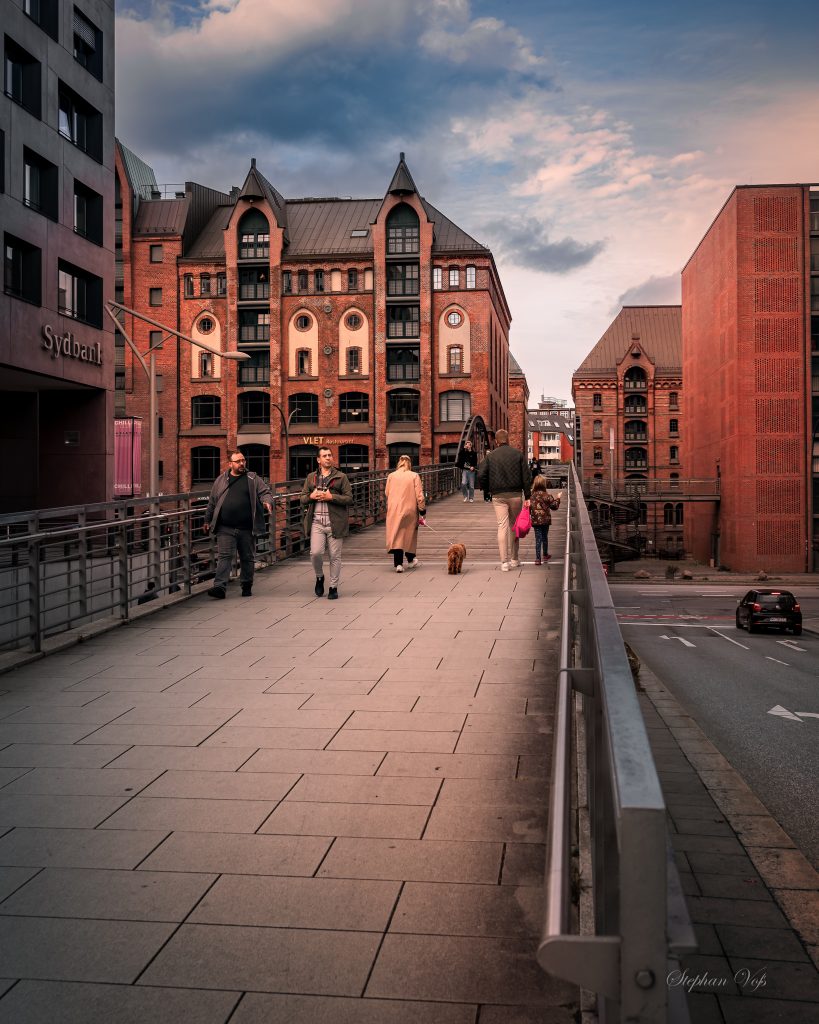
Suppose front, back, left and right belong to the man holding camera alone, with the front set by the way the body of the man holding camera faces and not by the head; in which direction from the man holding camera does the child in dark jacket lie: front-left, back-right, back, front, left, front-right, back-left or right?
back-left

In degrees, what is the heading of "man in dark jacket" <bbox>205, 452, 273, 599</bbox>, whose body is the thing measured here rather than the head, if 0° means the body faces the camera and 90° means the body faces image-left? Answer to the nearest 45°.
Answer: approximately 0°

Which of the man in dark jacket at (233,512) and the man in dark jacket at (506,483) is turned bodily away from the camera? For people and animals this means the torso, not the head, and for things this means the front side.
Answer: the man in dark jacket at (506,483)

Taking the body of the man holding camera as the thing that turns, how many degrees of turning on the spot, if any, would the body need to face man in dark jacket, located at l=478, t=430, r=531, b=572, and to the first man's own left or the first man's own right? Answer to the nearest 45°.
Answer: approximately 135° to the first man's own left

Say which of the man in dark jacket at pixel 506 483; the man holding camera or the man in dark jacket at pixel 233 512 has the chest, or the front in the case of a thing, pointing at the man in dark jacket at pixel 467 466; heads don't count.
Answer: the man in dark jacket at pixel 506 483

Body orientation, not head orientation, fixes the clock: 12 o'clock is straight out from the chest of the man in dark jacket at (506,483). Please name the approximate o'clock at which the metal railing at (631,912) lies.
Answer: The metal railing is roughly at 6 o'clock from the man in dark jacket.

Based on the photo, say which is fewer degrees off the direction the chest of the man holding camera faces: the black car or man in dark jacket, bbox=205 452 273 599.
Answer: the man in dark jacket

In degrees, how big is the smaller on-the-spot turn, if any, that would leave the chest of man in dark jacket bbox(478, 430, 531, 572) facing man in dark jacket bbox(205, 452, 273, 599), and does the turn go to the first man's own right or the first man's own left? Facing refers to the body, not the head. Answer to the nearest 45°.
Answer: approximately 135° to the first man's own left

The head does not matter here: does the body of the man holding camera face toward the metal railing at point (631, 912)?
yes

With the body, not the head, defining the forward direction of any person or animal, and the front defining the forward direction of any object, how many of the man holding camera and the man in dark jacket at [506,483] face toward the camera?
1

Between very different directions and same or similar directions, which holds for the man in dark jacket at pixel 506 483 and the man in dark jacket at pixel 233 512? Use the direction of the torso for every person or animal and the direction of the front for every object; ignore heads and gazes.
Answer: very different directions

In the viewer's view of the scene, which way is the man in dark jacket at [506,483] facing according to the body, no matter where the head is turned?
away from the camera
